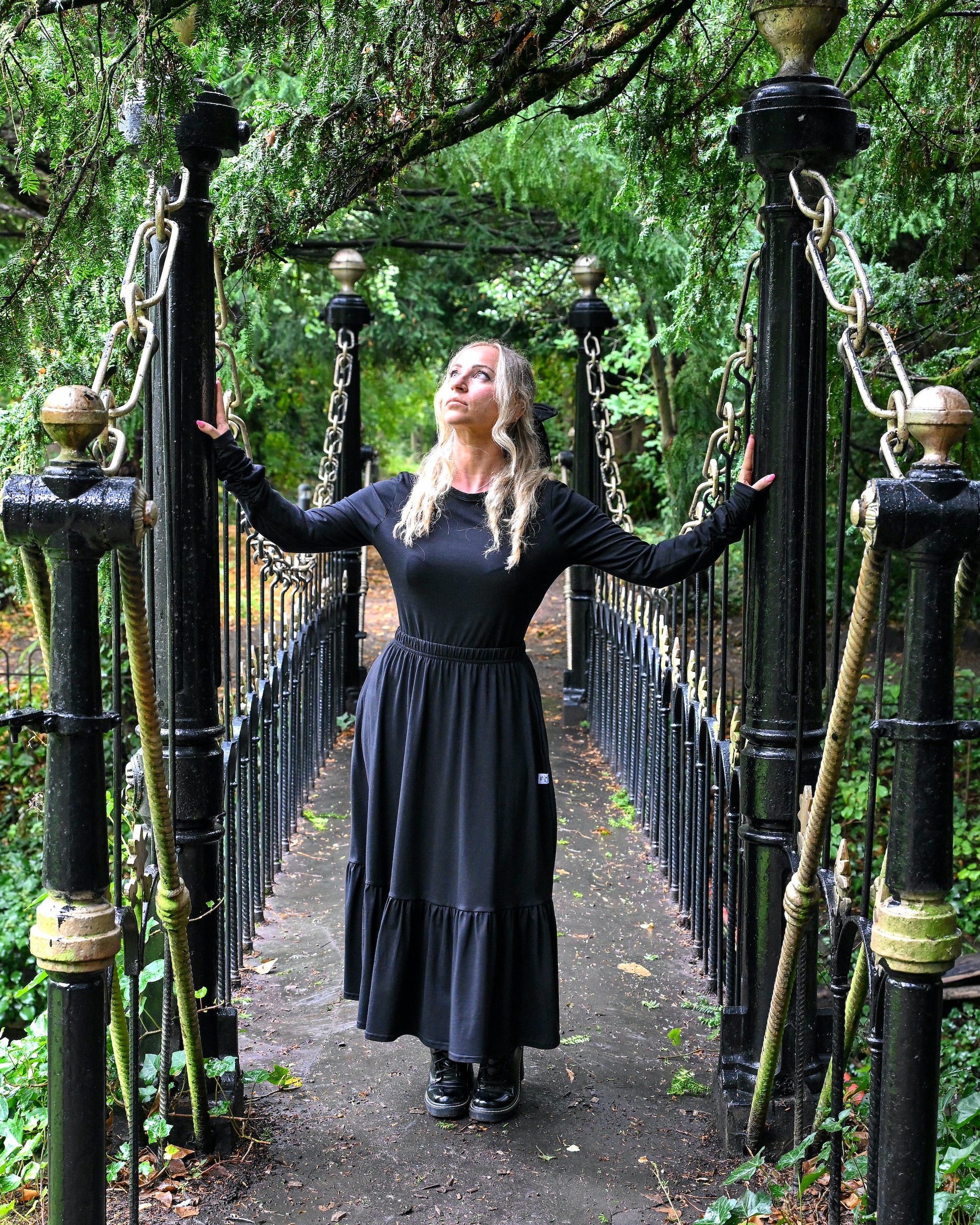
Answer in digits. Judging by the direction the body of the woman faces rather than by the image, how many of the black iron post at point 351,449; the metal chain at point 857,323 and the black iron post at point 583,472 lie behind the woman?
2

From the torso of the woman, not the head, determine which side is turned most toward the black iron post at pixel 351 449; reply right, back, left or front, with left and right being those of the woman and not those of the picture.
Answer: back

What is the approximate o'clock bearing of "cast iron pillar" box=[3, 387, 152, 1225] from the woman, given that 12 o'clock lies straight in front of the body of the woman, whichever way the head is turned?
The cast iron pillar is roughly at 1 o'clock from the woman.

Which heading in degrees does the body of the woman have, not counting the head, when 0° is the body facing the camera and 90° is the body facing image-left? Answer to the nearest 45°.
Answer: approximately 0°

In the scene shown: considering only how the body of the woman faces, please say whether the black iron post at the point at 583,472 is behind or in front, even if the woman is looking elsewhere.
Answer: behind

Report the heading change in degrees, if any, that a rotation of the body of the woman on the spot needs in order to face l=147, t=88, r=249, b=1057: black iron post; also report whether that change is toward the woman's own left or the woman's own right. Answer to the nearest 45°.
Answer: approximately 90° to the woman's own right

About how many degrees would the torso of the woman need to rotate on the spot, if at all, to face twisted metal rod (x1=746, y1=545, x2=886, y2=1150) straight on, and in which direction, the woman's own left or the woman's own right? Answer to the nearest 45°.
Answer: approximately 45° to the woman's own left

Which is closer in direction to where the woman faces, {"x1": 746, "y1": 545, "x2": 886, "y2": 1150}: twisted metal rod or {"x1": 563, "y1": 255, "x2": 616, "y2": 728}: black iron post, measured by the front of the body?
the twisted metal rod
